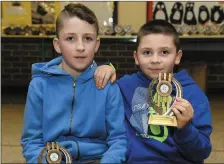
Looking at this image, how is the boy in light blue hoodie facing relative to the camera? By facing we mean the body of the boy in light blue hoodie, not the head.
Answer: toward the camera

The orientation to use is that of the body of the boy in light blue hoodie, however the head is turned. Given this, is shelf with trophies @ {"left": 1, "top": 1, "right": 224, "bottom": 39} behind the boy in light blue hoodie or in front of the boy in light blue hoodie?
behind

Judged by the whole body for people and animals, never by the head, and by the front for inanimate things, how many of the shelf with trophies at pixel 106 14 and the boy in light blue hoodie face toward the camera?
2

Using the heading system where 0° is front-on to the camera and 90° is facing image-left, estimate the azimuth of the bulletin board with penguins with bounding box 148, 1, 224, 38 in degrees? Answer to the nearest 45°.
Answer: approximately 0°

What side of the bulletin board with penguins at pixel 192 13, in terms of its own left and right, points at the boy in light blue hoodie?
front

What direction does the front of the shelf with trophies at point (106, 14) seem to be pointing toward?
toward the camera

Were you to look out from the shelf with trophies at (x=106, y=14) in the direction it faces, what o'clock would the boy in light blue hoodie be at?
The boy in light blue hoodie is roughly at 12 o'clock from the shelf with trophies.

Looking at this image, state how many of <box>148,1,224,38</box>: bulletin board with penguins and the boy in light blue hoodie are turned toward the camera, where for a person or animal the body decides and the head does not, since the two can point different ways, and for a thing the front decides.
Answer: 2

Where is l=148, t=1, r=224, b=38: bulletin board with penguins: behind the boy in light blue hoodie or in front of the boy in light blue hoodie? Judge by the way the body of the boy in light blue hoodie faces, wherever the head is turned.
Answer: behind
